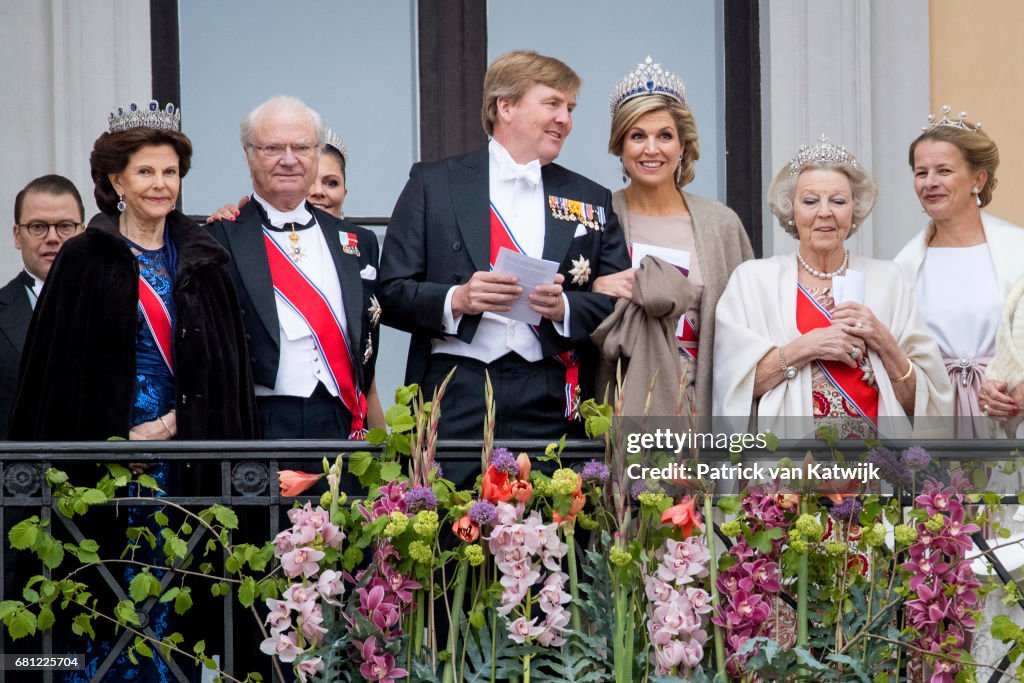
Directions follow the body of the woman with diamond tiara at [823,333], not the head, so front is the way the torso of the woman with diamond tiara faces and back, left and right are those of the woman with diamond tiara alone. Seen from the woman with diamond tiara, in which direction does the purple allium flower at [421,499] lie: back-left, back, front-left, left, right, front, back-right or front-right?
front-right

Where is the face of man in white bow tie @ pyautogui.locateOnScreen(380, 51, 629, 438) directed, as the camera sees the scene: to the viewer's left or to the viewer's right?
to the viewer's right

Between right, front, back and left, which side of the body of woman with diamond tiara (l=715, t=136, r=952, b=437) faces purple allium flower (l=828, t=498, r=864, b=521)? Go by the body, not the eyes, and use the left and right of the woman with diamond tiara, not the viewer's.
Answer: front

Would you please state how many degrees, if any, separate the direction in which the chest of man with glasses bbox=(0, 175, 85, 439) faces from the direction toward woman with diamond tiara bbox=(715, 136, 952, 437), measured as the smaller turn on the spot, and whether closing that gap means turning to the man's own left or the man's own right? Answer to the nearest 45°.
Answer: approximately 45° to the man's own left

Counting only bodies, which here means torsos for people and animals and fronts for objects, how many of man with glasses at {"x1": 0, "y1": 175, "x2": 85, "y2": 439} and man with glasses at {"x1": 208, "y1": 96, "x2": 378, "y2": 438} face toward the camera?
2

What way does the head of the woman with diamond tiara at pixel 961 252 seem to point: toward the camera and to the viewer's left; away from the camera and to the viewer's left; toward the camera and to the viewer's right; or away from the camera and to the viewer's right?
toward the camera and to the viewer's left

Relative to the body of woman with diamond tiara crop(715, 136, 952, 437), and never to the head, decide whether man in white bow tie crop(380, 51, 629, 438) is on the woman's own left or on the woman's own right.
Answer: on the woman's own right

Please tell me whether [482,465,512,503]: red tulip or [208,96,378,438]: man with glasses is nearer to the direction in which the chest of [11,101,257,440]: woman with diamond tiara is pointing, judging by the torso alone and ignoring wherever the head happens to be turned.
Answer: the red tulip

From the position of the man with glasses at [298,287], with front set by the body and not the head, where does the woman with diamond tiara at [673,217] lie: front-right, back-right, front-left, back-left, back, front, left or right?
left

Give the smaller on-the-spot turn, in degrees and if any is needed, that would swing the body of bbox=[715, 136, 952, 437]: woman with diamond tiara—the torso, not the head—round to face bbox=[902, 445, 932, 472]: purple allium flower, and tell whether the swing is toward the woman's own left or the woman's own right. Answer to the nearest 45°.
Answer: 0° — they already face it

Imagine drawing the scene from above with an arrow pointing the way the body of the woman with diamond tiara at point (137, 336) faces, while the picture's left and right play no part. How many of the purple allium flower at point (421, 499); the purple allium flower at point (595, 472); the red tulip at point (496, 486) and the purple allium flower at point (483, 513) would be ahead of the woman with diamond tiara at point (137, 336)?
4

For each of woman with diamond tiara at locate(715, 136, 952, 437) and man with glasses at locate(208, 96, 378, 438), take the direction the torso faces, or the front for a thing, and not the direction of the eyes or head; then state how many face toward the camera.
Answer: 2

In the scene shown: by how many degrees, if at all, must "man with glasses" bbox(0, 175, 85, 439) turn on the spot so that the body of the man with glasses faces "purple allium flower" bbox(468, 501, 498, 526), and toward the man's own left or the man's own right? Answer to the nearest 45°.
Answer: approximately 45° to the man's own left
